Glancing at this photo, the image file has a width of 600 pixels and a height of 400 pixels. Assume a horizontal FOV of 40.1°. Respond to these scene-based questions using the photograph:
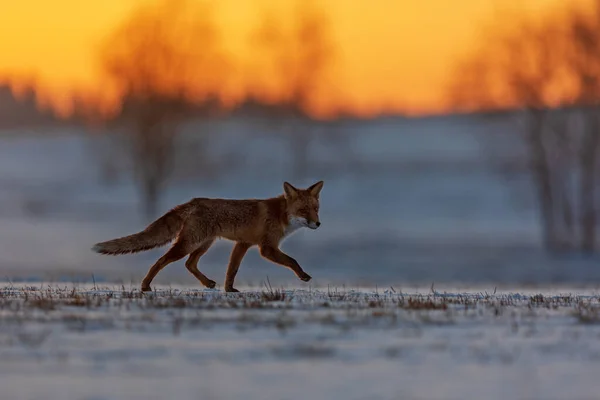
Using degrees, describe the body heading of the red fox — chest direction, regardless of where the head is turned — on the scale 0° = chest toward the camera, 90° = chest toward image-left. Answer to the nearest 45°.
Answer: approximately 270°

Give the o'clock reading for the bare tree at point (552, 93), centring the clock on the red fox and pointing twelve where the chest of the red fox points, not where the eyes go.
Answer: The bare tree is roughly at 10 o'clock from the red fox.
